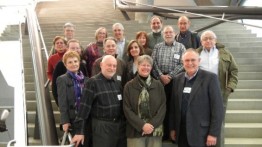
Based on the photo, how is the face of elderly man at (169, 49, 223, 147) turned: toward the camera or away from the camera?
toward the camera

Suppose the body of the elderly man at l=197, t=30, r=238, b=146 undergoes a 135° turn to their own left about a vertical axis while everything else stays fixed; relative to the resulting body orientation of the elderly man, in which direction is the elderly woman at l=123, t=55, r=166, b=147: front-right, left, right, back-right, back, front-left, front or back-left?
back-right

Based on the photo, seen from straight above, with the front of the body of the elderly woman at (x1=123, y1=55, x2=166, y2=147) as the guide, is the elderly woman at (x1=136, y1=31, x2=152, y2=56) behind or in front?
behind

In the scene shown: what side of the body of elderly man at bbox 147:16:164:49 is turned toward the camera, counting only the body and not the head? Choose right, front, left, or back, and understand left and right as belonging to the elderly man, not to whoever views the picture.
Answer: front

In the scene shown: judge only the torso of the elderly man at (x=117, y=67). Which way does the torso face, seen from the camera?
toward the camera

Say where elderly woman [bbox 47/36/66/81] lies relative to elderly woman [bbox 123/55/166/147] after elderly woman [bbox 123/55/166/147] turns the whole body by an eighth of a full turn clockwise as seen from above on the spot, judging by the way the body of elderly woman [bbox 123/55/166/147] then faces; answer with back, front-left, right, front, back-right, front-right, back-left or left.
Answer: right

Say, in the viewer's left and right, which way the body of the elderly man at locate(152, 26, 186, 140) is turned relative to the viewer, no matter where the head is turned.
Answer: facing the viewer

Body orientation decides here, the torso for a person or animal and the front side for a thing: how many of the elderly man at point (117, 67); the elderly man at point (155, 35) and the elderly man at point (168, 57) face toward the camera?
3

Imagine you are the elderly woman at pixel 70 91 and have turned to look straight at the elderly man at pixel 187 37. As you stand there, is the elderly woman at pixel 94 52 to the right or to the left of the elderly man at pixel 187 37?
left

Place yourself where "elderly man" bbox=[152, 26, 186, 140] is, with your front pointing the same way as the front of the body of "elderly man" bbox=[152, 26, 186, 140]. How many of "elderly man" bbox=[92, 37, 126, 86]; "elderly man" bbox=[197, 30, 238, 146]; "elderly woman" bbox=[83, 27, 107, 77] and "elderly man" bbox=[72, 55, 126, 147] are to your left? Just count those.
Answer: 1

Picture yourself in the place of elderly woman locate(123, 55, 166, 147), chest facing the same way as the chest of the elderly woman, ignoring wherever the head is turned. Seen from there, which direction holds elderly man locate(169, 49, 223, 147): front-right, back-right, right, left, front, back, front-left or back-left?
left

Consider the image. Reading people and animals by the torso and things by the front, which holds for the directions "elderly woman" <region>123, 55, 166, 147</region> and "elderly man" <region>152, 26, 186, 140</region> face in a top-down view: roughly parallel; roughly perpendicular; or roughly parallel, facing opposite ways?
roughly parallel

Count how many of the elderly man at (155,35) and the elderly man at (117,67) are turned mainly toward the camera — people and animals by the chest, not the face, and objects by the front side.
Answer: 2

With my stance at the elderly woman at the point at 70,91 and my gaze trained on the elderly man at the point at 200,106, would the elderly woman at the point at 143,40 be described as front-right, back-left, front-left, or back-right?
front-left

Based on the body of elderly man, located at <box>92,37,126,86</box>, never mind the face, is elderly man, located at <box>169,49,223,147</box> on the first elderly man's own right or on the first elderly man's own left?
on the first elderly man's own left

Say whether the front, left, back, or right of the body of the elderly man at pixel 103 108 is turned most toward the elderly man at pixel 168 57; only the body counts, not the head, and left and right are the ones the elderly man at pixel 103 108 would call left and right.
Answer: left
